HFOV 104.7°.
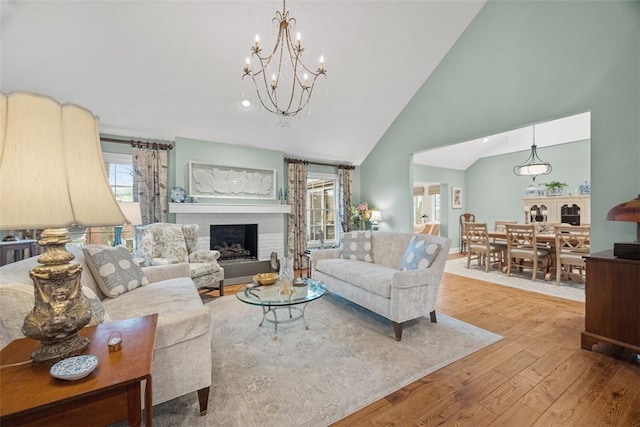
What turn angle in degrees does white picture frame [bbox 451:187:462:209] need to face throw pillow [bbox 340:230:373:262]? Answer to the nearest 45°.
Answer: approximately 45° to its right

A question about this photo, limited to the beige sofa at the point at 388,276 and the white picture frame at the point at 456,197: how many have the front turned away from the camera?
0

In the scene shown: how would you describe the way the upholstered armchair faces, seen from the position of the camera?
facing the viewer and to the right of the viewer

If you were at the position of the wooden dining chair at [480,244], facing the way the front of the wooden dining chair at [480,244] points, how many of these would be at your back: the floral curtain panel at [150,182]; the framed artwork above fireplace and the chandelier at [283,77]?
3

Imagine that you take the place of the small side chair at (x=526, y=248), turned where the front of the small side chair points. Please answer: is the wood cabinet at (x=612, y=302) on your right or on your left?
on your right

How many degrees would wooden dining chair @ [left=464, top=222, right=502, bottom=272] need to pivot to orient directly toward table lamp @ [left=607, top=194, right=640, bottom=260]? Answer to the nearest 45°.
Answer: approximately 135° to its right

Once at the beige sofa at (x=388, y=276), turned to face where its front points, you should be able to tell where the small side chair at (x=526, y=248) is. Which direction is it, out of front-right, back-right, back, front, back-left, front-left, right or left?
back

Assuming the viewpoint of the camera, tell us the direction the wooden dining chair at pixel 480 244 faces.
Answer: facing away from the viewer and to the right of the viewer

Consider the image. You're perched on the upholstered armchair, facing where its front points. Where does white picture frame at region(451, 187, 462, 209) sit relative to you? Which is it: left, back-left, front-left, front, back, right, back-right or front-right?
front-left

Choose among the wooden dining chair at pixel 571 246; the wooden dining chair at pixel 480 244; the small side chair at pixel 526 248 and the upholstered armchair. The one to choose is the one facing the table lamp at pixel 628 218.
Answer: the upholstered armchair

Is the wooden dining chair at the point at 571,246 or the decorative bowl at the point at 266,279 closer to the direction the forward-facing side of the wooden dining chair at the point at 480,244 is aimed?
the wooden dining chair

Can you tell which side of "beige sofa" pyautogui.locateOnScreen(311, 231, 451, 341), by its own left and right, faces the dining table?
back

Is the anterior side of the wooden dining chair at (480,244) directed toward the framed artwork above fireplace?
no

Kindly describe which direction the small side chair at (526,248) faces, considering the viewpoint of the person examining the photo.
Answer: facing away from the viewer and to the right of the viewer

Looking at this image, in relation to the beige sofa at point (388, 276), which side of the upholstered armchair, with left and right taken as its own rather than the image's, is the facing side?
front
